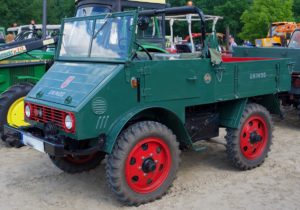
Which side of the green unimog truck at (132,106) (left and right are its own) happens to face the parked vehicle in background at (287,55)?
back

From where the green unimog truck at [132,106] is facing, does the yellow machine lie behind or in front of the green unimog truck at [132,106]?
behind

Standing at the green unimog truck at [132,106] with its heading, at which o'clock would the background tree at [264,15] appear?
The background tree is roughly at 5 o'clock from the green unimog truck.

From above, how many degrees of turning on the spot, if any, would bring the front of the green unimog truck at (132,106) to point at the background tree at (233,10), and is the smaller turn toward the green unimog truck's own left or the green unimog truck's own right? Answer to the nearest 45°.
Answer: approximately 135° to the green unimog truck's own right
